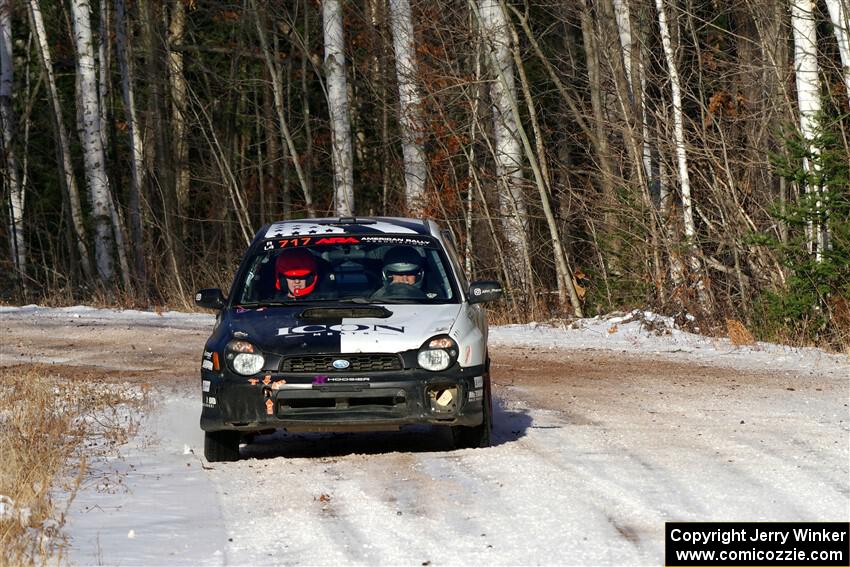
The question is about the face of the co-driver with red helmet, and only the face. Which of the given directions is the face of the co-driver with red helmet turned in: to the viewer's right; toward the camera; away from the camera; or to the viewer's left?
toward the camera

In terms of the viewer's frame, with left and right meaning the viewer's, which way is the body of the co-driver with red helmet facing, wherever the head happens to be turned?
facing the viewer

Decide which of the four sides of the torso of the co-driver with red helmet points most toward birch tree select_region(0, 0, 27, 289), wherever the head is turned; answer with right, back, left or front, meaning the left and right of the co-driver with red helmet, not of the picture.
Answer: back

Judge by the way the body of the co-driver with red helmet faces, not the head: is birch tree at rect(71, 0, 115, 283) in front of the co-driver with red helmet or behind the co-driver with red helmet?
behind

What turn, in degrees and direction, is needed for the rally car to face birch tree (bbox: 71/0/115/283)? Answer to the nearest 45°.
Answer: approximately 180°

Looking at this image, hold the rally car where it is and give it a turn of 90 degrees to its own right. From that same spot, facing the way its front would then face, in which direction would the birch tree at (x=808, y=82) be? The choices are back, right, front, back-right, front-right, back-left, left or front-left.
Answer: back-right

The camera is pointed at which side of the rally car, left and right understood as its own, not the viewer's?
front

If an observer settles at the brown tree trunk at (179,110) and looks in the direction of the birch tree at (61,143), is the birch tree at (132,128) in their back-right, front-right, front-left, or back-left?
front-left

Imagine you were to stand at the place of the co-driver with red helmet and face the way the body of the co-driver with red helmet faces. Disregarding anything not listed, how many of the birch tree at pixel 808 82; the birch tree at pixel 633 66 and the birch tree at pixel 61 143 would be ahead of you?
0

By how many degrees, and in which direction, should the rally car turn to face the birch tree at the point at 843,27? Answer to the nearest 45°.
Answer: approximately 135° to its left
